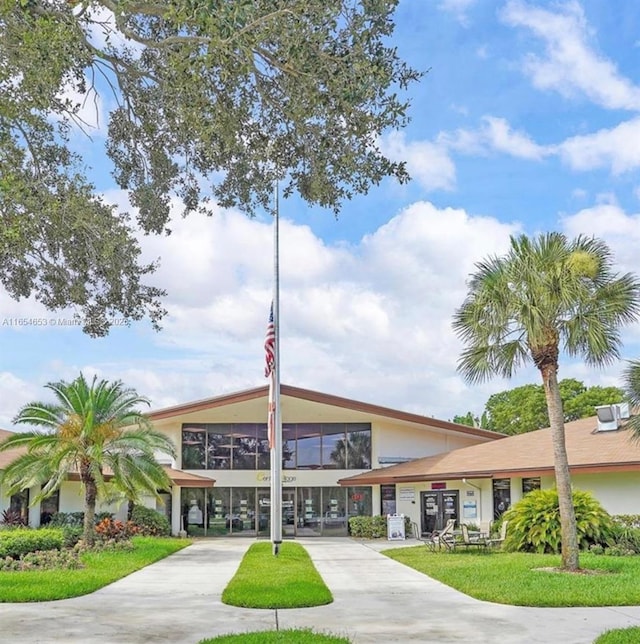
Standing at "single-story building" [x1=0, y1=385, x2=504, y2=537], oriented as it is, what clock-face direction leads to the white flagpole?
The white flagpole is roughly at 12 o'clock from the single-story building.

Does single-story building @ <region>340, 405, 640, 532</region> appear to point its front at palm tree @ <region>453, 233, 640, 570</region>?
yes

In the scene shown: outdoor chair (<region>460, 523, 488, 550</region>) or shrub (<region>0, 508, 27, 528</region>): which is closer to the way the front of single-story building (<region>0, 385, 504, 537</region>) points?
the outdoor chair

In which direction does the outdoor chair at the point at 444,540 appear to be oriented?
to the viewer's left

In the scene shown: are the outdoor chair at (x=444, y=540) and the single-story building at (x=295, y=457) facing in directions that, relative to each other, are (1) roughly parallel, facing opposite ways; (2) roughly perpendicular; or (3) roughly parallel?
roughly perpendicular

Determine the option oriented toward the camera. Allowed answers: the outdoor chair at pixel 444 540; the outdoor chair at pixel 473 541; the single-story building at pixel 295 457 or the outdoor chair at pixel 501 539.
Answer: the single-story building

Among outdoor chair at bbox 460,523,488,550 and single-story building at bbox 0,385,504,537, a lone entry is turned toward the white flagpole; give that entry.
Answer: the single-story building

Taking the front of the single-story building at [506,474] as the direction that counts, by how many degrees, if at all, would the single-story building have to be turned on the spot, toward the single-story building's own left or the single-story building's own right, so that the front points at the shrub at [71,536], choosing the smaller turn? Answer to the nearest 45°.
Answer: approximately 45° to the single-story building's own right
